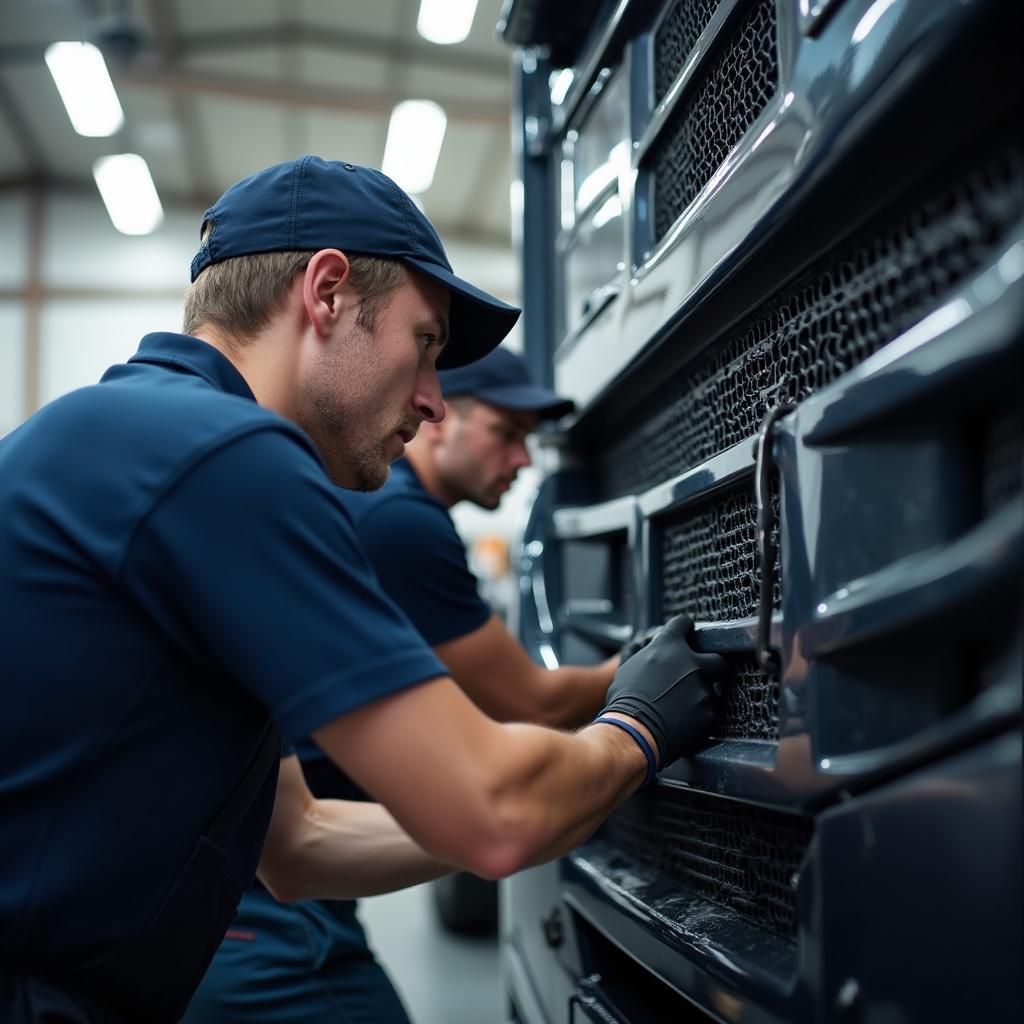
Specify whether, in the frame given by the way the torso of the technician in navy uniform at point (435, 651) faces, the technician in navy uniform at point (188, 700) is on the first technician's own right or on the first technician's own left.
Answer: on the first technician's own right

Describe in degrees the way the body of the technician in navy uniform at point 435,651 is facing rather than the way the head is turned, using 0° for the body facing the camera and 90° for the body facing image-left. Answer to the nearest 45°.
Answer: approximately 270°

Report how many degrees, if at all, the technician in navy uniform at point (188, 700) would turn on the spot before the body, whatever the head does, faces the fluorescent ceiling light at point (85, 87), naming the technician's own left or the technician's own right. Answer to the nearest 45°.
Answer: approximately 90° to the technician's own left

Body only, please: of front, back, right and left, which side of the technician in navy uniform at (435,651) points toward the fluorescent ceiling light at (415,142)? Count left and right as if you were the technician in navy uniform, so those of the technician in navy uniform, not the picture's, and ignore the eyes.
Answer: left

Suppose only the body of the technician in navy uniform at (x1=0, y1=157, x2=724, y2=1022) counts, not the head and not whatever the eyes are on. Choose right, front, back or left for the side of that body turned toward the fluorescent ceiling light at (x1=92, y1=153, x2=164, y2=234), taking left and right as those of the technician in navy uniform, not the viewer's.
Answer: left

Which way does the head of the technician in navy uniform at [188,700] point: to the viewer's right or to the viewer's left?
to the viewer's right

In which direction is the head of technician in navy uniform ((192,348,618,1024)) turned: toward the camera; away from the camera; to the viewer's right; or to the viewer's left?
to the viewer's right

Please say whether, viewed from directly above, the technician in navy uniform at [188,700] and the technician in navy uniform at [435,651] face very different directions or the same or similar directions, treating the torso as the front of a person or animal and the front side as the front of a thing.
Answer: same or similar directions

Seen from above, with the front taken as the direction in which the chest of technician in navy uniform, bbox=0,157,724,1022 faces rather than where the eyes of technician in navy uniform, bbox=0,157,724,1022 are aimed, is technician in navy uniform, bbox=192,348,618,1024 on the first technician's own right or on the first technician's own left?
on the first technician's own left

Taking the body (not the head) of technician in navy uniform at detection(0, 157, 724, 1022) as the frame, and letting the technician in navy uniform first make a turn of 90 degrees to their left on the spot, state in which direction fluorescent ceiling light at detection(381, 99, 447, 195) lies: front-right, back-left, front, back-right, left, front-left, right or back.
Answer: front

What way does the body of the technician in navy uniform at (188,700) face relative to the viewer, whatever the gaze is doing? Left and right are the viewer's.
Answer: facing to the right of the viewer

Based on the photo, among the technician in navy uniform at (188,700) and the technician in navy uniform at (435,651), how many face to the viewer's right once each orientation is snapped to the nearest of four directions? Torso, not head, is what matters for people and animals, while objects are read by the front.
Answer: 2
